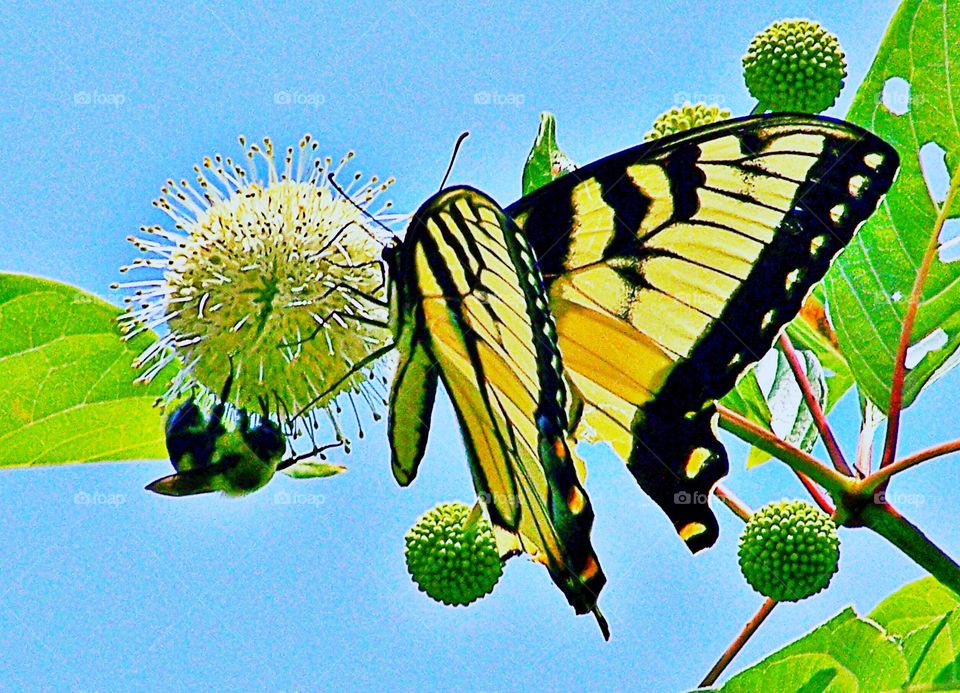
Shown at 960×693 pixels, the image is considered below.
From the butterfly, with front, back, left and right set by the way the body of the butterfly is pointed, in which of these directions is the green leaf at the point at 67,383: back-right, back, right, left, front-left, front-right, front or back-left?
front

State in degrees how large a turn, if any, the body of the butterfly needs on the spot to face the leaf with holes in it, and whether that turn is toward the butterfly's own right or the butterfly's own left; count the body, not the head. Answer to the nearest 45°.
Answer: approximately 180°

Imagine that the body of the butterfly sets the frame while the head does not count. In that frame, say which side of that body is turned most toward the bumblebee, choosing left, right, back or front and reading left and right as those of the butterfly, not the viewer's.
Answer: front

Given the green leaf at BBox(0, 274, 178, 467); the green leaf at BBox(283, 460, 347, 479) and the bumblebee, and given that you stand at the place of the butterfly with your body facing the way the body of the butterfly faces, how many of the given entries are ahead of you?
3

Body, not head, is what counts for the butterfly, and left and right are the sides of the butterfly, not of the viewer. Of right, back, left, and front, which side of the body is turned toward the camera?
left

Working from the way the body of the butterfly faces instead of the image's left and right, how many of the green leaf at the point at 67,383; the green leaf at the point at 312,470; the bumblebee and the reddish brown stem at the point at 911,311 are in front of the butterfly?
3

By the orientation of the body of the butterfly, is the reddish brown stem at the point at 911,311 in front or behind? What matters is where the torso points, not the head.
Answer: behind

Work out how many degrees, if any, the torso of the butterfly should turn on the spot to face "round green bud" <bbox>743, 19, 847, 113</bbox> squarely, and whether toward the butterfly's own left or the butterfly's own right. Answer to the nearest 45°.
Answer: approximately 135° to the butterfly's own right

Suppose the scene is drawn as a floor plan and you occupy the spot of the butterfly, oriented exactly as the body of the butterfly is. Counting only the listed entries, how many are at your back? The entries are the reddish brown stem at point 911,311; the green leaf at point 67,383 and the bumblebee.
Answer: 1

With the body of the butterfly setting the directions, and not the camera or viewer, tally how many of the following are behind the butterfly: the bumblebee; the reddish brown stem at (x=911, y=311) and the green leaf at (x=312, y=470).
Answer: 1

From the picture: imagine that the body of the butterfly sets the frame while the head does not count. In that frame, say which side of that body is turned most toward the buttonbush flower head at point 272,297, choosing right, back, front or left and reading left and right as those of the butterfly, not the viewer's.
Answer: front
